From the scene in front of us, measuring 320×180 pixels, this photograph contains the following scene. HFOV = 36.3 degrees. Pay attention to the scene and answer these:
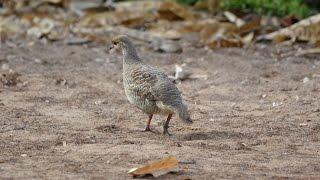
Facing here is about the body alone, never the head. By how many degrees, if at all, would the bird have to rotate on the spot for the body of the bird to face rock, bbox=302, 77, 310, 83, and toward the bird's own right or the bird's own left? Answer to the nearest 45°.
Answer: approximately 135° to the bird's own right

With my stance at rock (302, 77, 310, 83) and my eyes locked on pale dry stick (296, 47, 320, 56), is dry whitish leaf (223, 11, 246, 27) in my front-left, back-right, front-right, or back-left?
front-left

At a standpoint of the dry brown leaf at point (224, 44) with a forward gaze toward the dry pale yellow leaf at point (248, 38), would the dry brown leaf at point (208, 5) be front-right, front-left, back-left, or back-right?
front-left

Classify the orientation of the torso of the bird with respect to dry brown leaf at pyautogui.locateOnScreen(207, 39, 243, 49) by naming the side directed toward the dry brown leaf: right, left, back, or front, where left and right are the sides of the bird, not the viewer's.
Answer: right

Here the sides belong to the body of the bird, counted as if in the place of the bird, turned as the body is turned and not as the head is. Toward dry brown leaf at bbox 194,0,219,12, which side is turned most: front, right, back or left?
right

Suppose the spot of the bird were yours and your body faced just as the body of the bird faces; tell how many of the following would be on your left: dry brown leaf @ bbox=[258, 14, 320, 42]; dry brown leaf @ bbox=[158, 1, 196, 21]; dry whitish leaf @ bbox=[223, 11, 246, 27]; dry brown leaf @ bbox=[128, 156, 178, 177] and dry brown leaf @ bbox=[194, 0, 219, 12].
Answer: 1

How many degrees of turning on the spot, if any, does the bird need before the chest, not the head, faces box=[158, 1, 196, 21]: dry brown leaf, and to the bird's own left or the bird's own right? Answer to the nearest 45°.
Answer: approximately 90° to the bird's own right

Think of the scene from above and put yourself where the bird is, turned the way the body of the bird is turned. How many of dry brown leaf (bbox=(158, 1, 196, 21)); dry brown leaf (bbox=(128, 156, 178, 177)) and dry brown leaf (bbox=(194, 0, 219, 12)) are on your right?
2

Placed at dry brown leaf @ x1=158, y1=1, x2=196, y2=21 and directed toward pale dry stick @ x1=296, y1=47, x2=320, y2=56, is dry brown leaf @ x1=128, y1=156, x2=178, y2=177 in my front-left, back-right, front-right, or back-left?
front-right

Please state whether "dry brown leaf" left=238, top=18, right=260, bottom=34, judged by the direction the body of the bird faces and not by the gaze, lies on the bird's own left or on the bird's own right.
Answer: on the bird's own right

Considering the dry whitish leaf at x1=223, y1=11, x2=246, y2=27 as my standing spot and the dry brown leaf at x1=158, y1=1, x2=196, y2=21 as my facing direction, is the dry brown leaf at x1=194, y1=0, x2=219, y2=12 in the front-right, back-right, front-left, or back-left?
front-right

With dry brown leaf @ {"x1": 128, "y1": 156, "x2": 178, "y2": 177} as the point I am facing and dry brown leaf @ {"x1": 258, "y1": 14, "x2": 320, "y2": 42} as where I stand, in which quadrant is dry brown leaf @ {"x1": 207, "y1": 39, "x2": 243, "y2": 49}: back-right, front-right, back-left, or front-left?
front-right

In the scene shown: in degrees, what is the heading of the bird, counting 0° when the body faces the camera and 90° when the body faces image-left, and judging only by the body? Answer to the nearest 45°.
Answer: approximately 90°
